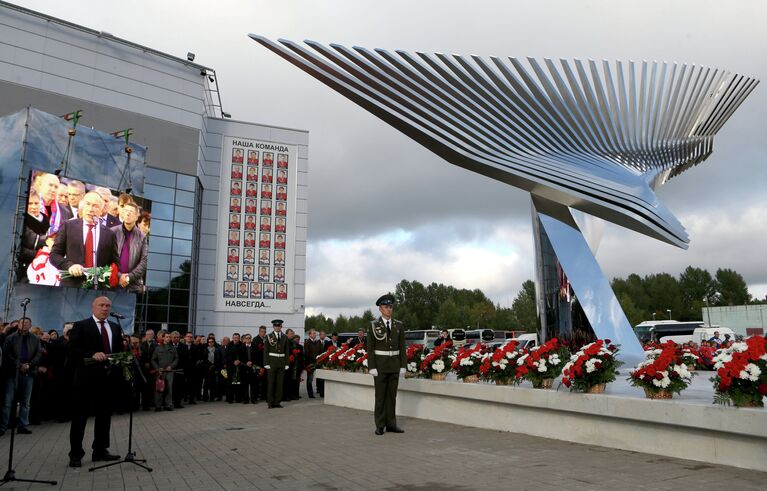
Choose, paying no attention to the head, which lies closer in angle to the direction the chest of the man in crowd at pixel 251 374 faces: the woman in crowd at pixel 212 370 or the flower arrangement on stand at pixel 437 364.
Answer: the flower arrangement on stand

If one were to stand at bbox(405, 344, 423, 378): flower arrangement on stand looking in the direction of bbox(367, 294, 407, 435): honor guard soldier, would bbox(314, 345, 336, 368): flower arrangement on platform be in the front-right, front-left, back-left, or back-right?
back-right

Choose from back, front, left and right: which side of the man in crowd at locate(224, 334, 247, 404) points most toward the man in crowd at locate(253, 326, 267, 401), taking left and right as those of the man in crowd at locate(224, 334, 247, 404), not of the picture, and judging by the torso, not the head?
left

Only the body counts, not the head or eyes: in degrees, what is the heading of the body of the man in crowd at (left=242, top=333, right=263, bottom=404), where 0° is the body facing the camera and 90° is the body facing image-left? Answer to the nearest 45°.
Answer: approximately 0°

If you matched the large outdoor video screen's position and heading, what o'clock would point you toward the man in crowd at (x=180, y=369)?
The man in crowd is roughly at 1 o'clock from the large outdoor video screen.

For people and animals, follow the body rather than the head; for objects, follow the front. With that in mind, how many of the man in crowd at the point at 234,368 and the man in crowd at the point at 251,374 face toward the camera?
2

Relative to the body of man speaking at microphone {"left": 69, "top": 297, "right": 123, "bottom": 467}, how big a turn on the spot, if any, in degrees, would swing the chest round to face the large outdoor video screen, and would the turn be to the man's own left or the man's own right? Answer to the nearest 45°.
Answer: approximately 135° to the man's own left

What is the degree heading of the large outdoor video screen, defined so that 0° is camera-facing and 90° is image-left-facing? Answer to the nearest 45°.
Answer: approximately 315°
